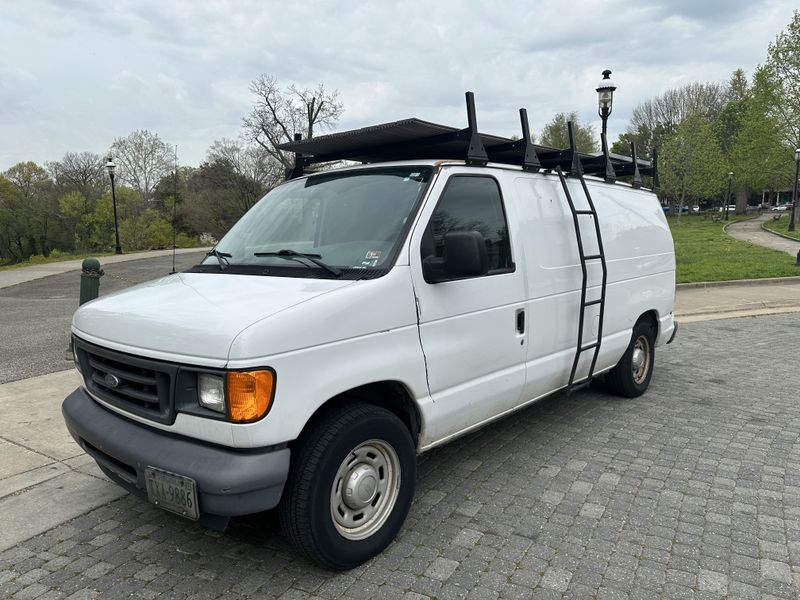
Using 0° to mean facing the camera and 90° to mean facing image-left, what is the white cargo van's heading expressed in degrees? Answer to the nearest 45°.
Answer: approximately 45°

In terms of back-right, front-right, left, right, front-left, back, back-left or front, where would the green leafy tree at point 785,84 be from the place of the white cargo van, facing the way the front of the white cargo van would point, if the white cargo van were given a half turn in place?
front

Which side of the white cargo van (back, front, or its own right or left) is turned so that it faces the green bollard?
right
